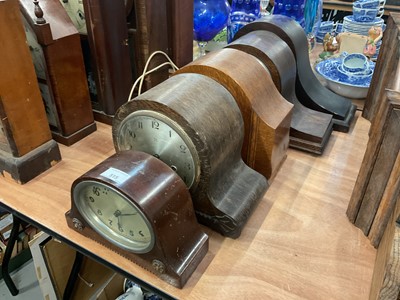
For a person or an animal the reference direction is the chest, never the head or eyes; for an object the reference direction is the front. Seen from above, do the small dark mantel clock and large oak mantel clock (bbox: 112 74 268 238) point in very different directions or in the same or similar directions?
same or similar directions

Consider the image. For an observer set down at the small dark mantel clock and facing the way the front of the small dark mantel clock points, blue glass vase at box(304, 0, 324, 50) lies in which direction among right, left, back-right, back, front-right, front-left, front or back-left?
back

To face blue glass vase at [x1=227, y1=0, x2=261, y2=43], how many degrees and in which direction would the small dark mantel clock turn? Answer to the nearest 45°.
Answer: approximately 180°

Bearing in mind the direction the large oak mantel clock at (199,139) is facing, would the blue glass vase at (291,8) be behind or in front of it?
behind

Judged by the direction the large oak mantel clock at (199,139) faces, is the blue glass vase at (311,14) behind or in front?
behind

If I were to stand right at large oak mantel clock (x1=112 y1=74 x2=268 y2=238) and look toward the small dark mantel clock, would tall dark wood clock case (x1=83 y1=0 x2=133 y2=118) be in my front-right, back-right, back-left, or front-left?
back-right

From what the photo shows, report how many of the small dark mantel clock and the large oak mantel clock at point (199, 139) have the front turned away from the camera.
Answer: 0

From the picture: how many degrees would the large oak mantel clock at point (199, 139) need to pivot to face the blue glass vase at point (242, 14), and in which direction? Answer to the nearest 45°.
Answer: approximately 135° to its right

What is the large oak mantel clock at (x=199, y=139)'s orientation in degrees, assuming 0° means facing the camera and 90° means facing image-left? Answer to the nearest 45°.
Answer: approximately 45°

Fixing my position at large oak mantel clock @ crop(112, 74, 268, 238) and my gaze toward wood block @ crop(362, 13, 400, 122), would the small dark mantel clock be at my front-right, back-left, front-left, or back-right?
back-right

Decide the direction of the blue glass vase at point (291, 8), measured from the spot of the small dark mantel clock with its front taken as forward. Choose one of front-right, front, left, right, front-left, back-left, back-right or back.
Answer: back

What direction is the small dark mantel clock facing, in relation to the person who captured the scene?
facing the viewer and to the left of the viewer
